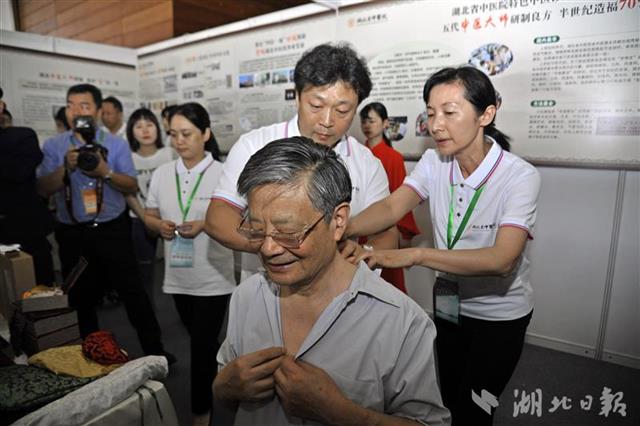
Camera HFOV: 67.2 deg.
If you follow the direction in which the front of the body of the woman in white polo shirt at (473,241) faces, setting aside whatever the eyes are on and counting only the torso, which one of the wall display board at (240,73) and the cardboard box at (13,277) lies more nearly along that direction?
the cardboard box

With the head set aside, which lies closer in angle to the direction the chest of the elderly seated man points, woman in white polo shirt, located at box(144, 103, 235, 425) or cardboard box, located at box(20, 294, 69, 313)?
the cardboard box

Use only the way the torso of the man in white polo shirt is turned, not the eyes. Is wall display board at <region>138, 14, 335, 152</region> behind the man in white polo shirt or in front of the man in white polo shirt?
behind

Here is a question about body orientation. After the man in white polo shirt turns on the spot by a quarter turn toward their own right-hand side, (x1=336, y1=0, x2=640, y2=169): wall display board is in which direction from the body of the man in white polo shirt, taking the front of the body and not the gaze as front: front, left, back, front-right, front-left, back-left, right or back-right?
back-right

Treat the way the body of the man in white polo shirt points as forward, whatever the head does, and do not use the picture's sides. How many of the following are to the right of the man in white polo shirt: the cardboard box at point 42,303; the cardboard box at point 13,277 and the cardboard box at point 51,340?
3

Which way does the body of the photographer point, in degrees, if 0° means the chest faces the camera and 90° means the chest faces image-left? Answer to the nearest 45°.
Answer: approximately 0°

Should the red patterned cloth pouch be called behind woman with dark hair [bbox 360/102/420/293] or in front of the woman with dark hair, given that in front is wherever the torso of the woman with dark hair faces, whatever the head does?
in front

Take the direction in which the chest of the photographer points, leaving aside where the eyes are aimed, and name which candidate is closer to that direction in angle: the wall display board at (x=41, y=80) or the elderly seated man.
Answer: the elderly seated man

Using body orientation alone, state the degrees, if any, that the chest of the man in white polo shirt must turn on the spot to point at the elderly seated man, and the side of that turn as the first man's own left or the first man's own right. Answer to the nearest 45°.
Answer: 0° — they already face them

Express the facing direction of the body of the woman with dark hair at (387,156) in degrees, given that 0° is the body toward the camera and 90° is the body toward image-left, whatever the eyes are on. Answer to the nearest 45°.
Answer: approximately 45°
